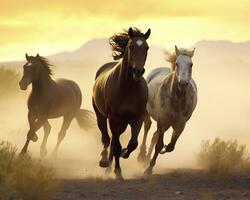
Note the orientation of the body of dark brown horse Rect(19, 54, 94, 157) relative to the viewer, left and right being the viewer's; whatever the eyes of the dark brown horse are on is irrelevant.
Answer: facing the viewer and to the left of the viewer

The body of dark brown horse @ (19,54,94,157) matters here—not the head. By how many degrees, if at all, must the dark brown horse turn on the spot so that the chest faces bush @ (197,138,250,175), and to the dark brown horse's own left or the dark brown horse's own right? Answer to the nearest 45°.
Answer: approximately 90° to the dark brown horse's own left

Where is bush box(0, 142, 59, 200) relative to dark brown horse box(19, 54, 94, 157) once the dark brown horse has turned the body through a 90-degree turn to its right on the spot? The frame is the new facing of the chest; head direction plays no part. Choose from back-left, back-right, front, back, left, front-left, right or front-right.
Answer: back-left

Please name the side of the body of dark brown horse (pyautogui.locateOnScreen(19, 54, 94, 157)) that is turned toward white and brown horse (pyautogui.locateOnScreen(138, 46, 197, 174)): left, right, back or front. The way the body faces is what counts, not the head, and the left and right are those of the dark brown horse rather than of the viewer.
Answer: left

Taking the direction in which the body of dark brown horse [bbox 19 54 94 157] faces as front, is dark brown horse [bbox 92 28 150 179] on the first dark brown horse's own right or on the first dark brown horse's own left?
on the first dark brown horse's own left
